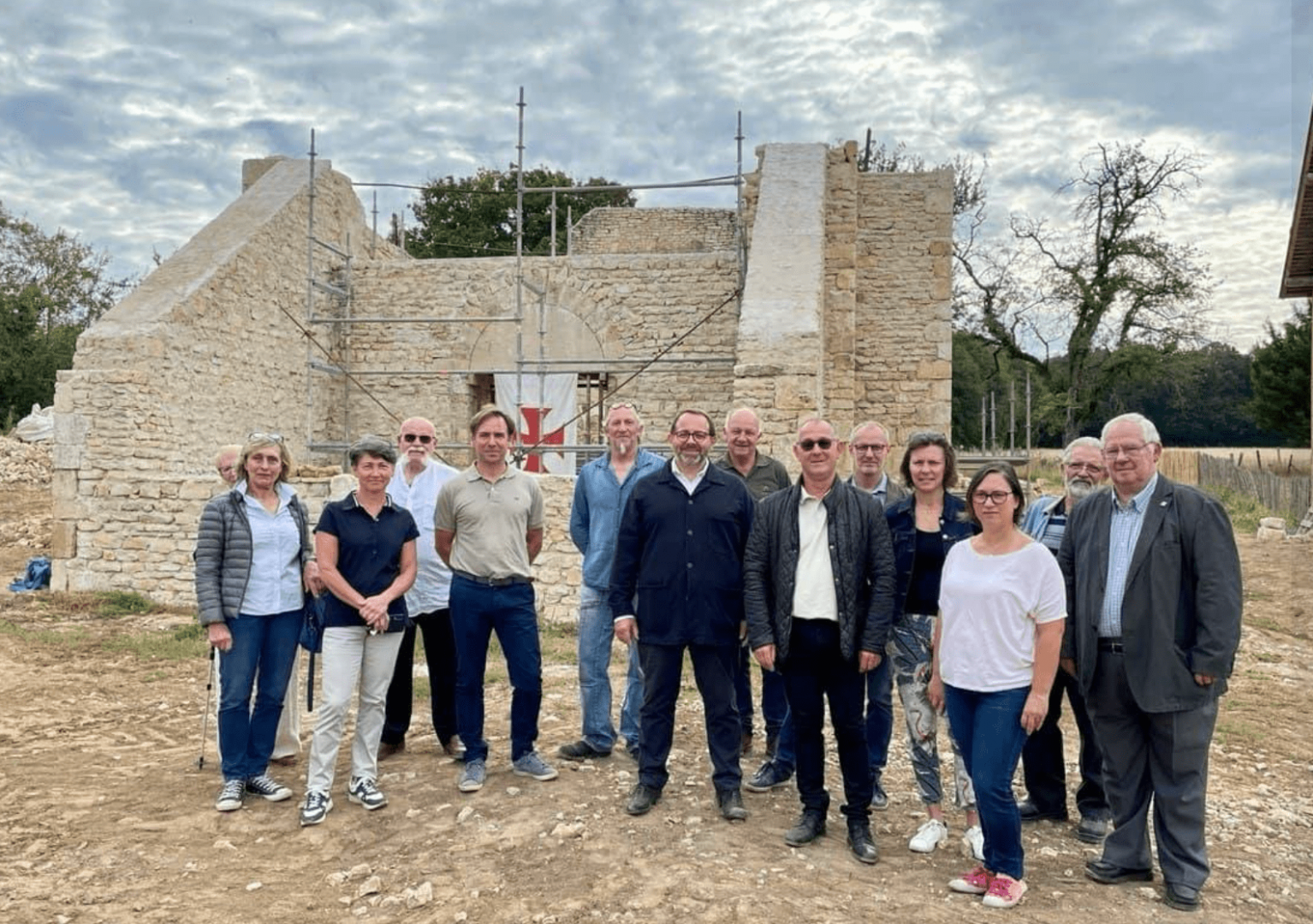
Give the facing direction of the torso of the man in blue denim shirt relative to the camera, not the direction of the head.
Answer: toward the camera

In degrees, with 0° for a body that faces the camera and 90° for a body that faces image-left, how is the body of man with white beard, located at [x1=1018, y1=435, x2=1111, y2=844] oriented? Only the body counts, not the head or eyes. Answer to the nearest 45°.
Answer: approximately 0°

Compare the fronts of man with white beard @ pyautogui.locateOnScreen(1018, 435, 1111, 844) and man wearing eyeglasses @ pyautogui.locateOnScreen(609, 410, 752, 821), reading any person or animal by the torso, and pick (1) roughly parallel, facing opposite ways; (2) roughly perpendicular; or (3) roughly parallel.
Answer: roughly parallel

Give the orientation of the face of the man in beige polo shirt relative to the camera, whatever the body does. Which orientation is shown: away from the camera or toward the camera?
toward the camera

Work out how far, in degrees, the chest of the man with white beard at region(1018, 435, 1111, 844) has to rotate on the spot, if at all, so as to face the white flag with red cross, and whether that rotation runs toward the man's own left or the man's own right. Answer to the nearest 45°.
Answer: approximately 135° to the man's own right

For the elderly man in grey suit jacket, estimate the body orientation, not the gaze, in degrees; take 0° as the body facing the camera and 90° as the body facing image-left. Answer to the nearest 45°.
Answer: approximately 45°

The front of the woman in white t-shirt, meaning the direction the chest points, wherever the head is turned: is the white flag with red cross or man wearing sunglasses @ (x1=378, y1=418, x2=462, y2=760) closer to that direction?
the man wearing sunglasses

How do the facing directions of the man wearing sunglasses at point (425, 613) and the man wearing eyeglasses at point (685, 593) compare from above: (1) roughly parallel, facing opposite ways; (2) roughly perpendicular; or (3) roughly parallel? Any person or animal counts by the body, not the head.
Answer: roughly parallel

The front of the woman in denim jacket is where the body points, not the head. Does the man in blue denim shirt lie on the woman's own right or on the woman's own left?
on the woman's own right

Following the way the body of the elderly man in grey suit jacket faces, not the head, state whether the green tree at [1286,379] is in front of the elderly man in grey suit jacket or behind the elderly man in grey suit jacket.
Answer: behind

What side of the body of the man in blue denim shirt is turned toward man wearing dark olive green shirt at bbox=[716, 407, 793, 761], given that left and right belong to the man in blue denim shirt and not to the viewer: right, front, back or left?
left

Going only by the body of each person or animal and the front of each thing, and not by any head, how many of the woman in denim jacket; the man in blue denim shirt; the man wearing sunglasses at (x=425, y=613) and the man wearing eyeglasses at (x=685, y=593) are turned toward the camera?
4

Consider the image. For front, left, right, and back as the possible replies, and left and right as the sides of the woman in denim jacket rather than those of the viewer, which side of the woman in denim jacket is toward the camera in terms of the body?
front

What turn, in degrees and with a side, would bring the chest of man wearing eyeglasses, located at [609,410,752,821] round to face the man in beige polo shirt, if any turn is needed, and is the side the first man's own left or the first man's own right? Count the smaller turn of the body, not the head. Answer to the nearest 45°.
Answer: approximately 90° to the first man's own right

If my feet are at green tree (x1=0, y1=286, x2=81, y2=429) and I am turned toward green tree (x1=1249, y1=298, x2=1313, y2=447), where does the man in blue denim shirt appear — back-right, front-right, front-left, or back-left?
front-right

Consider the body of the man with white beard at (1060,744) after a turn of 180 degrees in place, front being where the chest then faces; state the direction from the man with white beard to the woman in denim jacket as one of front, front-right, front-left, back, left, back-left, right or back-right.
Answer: back-left

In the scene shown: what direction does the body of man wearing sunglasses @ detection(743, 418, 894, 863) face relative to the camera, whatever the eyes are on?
toward the camera

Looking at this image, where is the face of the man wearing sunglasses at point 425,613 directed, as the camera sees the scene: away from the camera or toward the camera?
toward the camera
